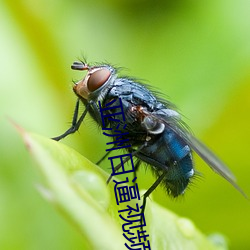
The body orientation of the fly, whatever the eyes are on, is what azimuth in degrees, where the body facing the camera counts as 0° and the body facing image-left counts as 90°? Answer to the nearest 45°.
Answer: approximately 90°
